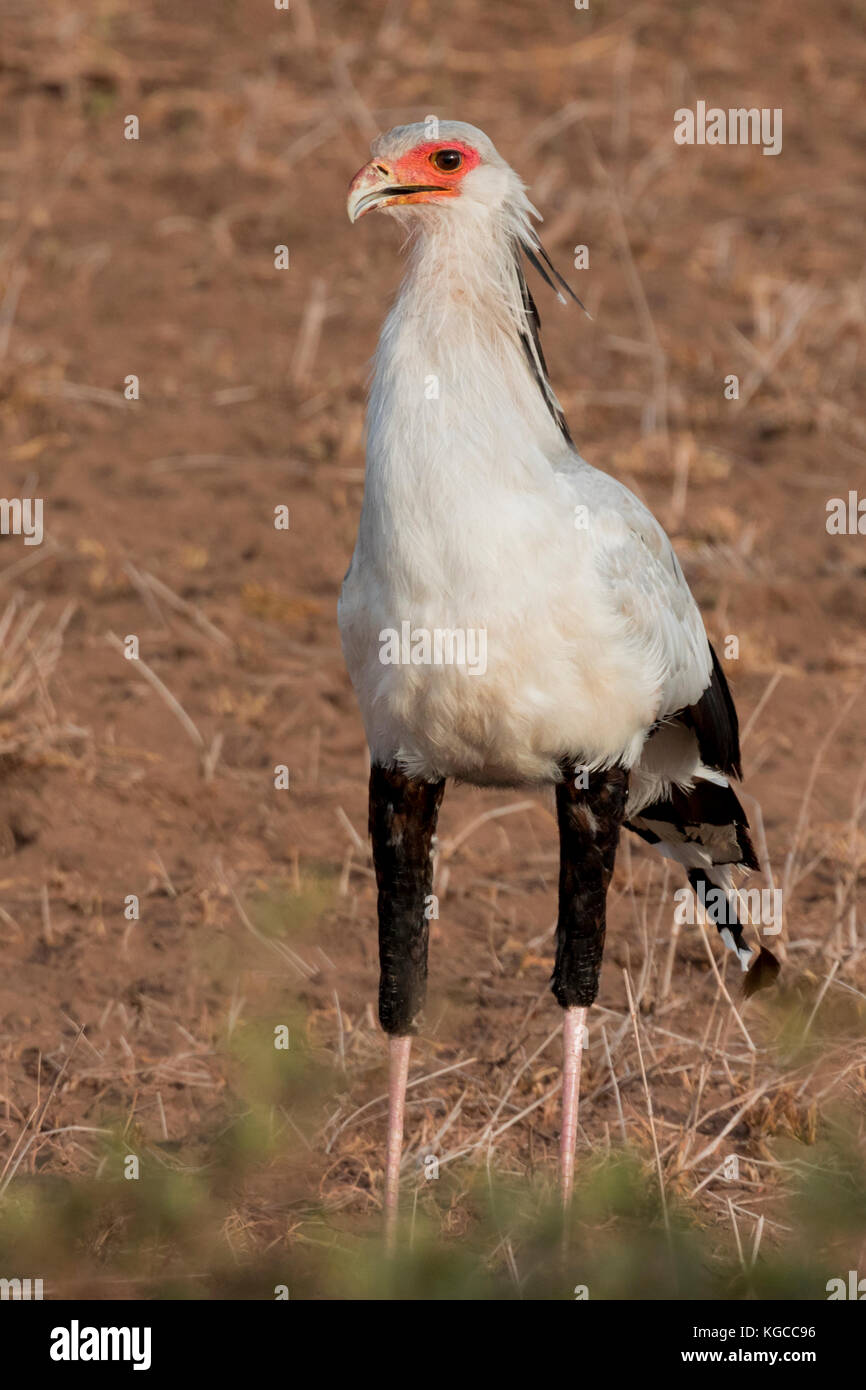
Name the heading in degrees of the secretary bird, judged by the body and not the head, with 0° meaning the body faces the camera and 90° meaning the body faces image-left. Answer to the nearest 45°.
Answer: approximately 45°
